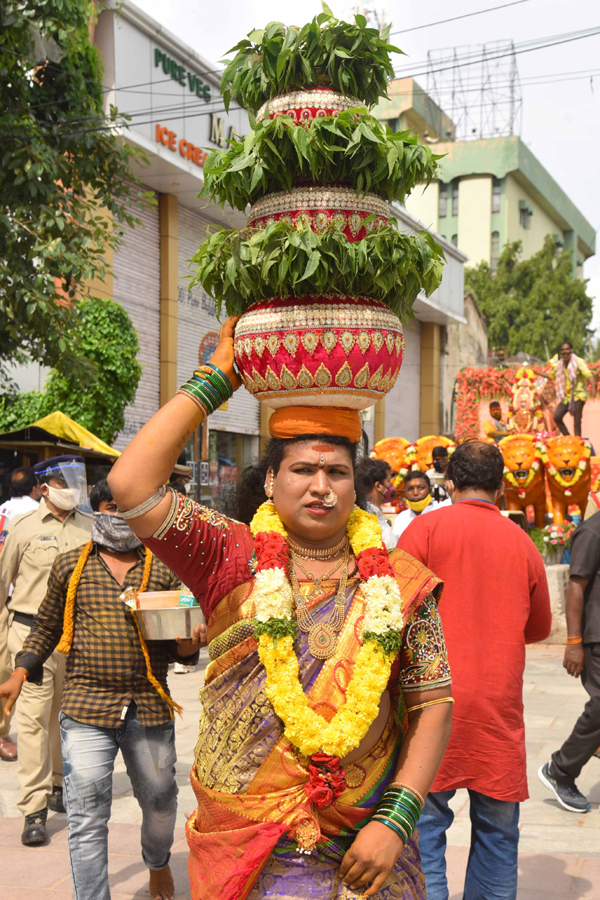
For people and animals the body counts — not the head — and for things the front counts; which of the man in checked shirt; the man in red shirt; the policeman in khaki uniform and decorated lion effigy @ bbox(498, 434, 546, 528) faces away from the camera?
the man in red shirt

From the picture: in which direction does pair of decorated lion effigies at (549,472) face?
toward the camera

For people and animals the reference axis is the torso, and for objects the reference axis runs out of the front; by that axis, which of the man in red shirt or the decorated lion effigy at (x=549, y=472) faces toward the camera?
the decorated lion effigy

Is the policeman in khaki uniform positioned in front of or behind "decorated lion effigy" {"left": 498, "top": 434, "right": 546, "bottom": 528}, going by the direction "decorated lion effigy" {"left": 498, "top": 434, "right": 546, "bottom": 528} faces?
in front

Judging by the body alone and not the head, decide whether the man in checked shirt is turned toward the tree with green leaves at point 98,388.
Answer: no

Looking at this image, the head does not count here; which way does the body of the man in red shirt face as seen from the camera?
away from the camera

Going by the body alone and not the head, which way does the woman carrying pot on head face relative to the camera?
toward the camera

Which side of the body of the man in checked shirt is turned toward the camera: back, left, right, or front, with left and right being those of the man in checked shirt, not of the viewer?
front

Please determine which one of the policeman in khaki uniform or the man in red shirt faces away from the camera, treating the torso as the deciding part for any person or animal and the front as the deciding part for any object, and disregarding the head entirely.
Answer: the man in red shirt

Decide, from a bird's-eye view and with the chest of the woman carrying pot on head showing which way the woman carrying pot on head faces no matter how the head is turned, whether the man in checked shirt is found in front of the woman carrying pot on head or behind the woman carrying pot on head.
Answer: behind

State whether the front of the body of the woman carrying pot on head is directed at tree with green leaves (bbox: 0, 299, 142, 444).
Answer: no

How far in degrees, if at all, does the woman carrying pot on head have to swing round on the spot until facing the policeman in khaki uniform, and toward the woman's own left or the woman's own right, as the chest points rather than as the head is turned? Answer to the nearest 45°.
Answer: approximately 135° to the woman's own right

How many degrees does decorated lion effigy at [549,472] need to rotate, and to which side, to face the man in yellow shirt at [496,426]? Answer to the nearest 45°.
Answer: approximately 180°

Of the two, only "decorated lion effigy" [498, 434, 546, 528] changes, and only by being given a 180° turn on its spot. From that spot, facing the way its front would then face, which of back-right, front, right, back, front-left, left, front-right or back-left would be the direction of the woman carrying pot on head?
back

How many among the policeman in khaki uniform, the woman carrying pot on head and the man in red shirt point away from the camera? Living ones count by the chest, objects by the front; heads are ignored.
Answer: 1

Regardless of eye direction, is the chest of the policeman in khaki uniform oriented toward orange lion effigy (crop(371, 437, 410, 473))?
no

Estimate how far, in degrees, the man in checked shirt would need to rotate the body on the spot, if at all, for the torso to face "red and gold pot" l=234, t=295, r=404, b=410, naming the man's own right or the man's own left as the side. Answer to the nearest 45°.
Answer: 0° — they already face it

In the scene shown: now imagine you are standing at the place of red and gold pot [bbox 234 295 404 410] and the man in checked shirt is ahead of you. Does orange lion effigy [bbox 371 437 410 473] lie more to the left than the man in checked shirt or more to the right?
right

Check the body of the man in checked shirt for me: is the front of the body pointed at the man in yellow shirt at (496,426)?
no

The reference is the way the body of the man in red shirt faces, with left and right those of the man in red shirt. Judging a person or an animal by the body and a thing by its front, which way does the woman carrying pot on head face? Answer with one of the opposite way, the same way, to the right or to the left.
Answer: the opposite way

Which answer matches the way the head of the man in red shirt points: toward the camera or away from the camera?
away from the camera
